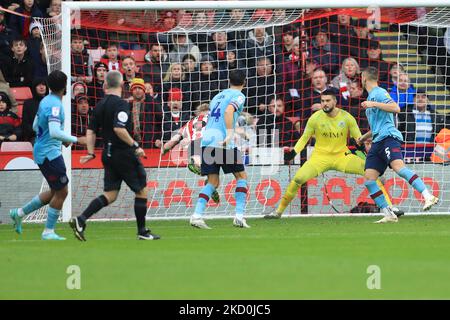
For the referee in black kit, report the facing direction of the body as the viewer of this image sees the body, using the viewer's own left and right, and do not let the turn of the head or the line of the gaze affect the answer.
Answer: facing away from the viewer and to the right of the viewer

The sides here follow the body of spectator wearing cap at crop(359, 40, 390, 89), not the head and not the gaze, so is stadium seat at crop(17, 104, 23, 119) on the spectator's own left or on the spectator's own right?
on the spectator's own right

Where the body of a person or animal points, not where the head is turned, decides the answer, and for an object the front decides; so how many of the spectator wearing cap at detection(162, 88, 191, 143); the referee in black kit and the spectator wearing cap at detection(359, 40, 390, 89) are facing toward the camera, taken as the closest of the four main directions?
2

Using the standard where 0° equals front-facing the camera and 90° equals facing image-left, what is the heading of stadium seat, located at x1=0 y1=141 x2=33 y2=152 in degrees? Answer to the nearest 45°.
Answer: approximately 0°

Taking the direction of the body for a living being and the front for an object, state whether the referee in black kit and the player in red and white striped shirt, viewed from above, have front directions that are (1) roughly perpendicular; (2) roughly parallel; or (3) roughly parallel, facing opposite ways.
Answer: roughly perpendicular

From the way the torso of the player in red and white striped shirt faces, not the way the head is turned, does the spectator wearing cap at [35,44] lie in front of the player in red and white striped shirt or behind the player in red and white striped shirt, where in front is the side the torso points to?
in front

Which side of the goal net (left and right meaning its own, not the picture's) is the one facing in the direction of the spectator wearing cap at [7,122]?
right

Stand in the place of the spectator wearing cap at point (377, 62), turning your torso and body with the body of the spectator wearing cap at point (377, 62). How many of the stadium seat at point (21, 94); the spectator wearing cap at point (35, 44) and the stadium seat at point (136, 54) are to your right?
3

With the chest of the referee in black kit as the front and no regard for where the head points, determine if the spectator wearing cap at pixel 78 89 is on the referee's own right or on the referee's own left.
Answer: on the referee's own left
